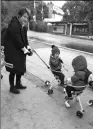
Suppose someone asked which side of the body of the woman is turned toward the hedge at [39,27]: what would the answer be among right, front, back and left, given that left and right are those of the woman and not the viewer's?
left

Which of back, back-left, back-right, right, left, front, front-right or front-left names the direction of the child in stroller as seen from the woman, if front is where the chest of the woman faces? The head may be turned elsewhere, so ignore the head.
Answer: front-right

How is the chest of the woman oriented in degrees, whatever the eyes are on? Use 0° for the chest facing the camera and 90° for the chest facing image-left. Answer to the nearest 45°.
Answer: approximately 270°

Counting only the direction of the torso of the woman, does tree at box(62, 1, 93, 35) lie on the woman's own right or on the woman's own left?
on the woman's own left

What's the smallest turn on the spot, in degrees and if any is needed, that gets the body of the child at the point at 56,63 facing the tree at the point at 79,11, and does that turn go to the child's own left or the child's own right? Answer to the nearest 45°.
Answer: approximately 135° to the child's own left
